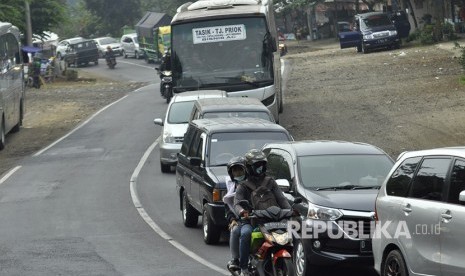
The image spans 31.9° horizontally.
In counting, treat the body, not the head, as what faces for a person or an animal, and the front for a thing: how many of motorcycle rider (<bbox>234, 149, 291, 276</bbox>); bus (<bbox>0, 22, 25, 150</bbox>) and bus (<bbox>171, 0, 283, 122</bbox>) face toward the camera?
2

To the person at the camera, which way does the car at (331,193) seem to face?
facing the viewer and to the right of the viewer

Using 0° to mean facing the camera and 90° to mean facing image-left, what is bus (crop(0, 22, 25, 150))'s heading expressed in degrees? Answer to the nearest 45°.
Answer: approximately 225°

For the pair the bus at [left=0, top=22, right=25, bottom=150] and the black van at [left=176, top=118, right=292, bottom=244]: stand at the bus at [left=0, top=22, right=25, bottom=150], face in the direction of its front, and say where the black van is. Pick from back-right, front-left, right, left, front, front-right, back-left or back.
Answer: back-right

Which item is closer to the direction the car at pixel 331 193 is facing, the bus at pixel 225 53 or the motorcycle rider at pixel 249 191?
the motorcycle rider

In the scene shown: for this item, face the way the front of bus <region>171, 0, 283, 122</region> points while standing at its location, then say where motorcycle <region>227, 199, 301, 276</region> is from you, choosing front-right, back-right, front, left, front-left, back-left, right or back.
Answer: front

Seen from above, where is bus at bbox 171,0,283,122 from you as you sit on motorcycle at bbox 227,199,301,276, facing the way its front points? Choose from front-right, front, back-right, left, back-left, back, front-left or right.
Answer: back-left

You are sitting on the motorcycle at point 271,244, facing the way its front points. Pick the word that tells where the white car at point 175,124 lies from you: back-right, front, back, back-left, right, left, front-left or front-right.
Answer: back-left

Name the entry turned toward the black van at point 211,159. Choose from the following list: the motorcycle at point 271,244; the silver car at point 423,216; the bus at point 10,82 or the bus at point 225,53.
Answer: the bus at point 225,53

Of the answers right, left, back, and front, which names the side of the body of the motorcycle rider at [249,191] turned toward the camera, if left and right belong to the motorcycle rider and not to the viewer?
front

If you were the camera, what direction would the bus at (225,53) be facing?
facing the viewer

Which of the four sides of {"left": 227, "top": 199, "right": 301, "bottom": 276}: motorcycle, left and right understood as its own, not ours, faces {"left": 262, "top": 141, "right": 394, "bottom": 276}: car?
left
